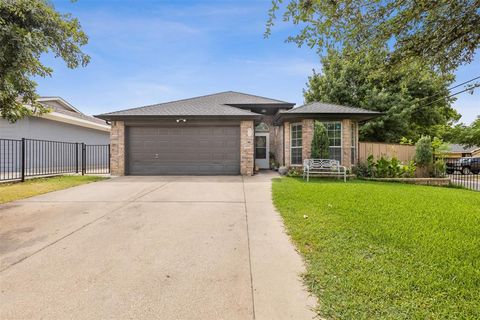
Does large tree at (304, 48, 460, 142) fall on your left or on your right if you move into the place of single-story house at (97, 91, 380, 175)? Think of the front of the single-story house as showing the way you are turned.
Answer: on your left

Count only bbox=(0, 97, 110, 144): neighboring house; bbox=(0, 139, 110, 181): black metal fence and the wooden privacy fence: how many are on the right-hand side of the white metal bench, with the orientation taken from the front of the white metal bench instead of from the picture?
2

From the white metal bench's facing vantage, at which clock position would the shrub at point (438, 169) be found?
The shrub is roughly at 8 o'clock from the white metal bench.

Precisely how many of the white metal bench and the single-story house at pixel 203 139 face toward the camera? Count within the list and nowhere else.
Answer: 2

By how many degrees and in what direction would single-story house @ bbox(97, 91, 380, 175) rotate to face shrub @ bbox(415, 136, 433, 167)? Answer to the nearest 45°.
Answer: approximately 90° to its left

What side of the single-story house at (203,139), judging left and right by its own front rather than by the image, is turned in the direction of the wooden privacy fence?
left

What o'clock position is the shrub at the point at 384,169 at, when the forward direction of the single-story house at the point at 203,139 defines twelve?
The shrub is roughly at 9 o'clock from the single-story house.

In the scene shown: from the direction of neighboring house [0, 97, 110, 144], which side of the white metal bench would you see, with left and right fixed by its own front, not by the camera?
right

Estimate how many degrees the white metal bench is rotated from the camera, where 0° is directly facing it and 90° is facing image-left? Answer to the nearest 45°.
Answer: approximately 0°

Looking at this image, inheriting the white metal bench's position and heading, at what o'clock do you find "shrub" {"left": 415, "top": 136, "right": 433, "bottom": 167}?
The shrub is roughly at 8 o'clock from the white metal bench.

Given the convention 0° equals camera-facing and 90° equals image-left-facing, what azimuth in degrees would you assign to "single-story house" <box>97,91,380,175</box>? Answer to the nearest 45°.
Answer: approximately 0°
